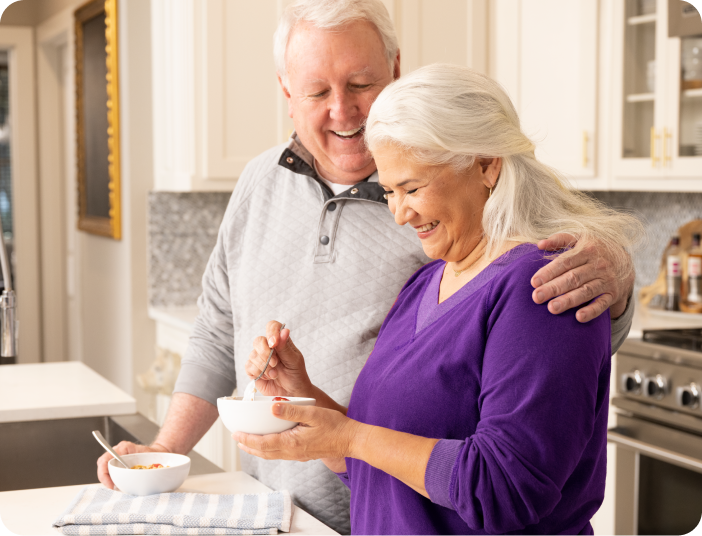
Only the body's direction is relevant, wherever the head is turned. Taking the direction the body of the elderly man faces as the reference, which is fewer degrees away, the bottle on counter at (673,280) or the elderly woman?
the elderly woman

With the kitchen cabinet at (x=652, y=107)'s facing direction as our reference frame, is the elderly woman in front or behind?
in front

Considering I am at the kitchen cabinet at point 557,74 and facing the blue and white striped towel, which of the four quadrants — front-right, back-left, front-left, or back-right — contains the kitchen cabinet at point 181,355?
front-right

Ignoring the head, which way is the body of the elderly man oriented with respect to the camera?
toward the camera

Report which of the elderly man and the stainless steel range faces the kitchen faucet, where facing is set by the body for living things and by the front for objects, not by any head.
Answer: the stainless steel range

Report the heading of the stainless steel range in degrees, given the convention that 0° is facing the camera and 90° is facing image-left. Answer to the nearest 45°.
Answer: approximately 45°
